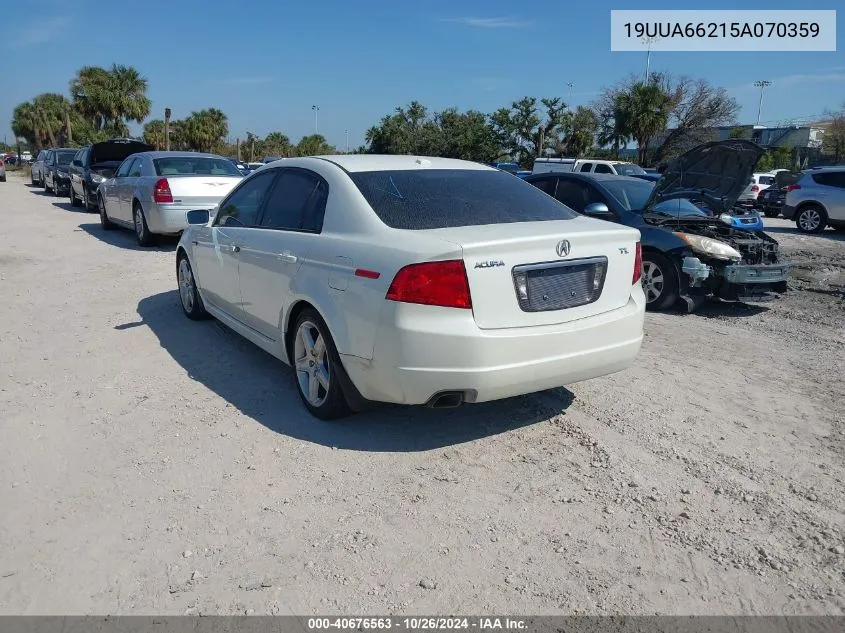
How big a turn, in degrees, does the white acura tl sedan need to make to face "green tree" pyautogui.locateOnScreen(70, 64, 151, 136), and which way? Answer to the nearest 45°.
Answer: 0° — it already faces it

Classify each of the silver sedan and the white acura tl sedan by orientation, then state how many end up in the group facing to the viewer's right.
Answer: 0

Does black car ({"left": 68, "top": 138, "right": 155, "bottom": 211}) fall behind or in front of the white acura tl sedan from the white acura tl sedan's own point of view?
in front

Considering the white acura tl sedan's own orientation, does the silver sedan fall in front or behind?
in front

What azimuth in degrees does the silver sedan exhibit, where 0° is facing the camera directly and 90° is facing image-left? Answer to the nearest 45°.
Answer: approximately 135°

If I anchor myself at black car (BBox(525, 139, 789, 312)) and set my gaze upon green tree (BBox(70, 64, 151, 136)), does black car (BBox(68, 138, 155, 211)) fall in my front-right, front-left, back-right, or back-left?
front-left

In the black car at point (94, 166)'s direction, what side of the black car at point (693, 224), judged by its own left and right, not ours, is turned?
back

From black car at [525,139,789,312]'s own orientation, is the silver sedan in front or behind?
behind

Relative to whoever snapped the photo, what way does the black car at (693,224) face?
facing the viewer and to the right of the viewer

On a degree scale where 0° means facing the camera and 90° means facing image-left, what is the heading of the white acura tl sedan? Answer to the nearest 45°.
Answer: approximately 135°

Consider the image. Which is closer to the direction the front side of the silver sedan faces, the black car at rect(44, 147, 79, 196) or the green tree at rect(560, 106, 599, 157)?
the black car

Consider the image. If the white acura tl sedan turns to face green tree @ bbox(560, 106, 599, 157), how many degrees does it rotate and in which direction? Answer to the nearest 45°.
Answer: approximately 45° to its right

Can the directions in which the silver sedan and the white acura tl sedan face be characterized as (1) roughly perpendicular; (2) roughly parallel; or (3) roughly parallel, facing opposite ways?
roughly parallel
